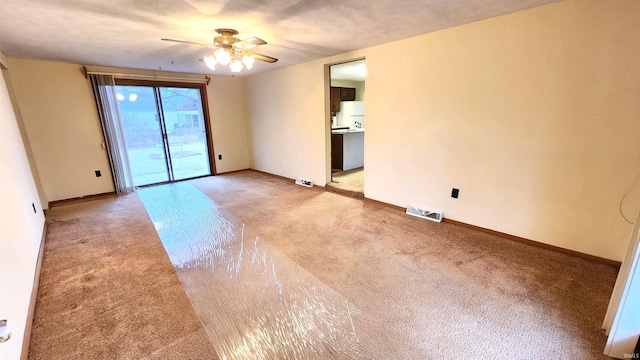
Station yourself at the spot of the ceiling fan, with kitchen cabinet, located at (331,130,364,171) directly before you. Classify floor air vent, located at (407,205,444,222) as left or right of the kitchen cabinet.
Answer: right

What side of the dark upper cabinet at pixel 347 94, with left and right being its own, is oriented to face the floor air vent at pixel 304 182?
front

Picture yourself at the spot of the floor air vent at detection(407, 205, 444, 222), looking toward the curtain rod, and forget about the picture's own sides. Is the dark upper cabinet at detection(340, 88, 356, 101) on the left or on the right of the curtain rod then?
right

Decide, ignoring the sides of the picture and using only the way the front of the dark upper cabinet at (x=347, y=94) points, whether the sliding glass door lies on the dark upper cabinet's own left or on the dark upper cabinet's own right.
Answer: on the dark upper cabinet's own right

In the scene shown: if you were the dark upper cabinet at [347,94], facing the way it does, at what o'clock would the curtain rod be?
The curtain rod is roughly at 2 o'clock from the dark upper cabinet.

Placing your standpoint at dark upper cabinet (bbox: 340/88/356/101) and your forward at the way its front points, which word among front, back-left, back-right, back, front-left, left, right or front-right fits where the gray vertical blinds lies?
front-right

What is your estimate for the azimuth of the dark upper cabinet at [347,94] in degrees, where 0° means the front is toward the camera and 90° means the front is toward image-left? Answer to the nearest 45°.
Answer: approximately 0°

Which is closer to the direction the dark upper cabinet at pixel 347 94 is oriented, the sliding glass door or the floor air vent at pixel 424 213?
the floor air vent

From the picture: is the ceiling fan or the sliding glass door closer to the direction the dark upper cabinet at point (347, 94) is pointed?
the ceiling fan

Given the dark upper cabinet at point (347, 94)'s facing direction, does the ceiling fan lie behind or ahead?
ahead

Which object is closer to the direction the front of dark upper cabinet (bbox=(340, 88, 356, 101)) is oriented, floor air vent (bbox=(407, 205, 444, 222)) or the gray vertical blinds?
the floor air vent

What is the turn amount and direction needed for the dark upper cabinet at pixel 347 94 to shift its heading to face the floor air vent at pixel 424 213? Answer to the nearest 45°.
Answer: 0° — it already faces it
